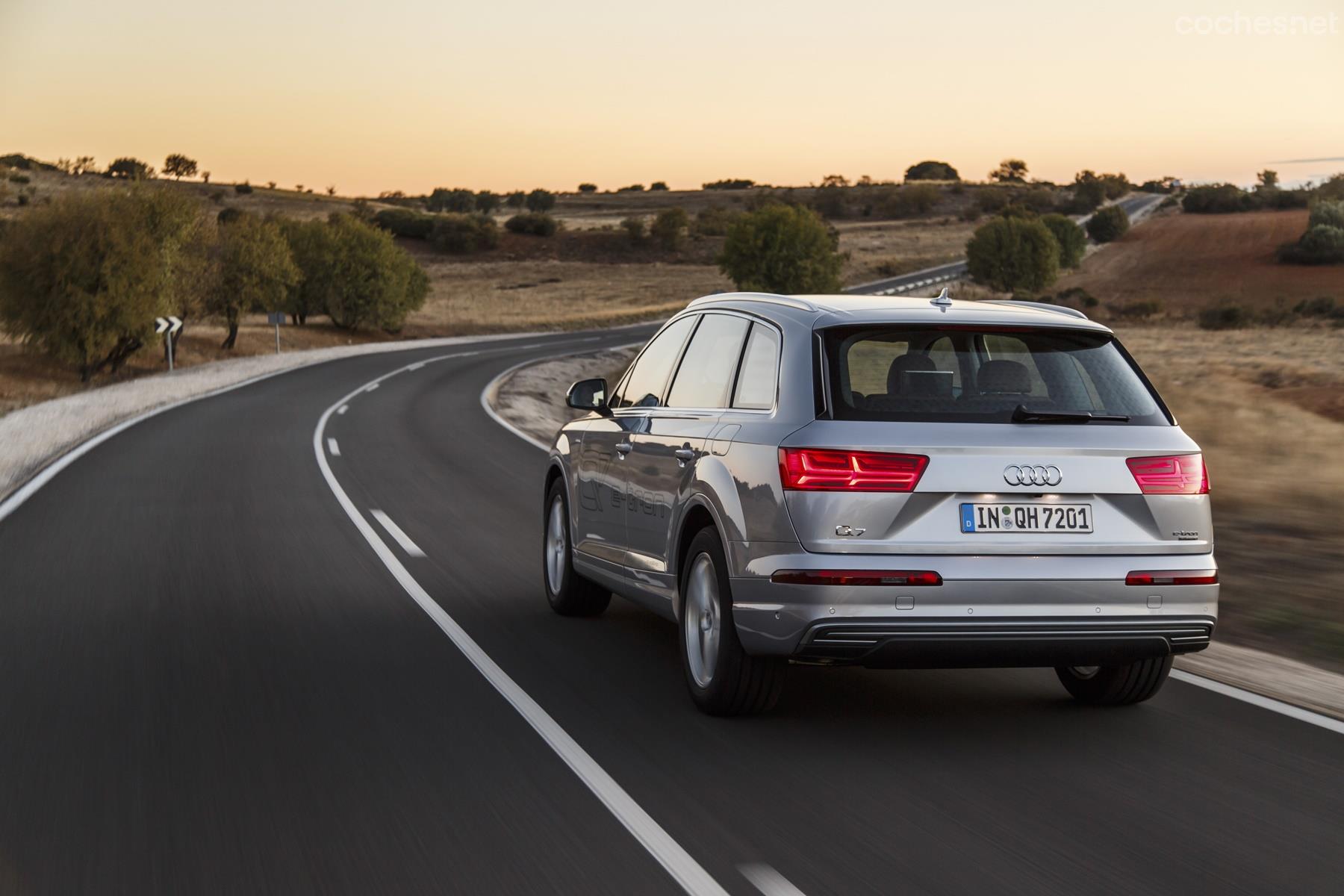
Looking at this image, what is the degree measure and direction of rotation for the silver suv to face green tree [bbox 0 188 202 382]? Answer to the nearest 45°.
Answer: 0° — it already faces it

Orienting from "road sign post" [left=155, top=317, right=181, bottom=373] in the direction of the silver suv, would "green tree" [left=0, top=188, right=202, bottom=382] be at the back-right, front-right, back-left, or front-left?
back-right

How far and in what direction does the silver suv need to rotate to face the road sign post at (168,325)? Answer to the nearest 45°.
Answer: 0° — it already faces it

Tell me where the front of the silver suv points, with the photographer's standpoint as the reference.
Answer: facing away from the viewer and to the left of the viewer
